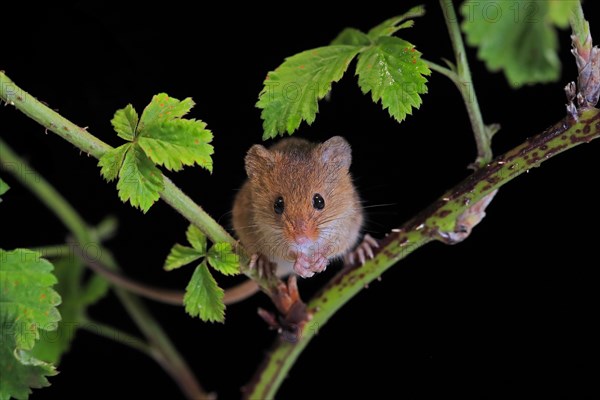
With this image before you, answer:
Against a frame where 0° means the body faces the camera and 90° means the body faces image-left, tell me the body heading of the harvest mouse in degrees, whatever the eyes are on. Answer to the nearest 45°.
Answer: approximately 0°

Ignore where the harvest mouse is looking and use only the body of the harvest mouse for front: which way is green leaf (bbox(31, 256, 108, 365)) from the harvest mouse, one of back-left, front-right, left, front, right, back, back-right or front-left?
back-right
